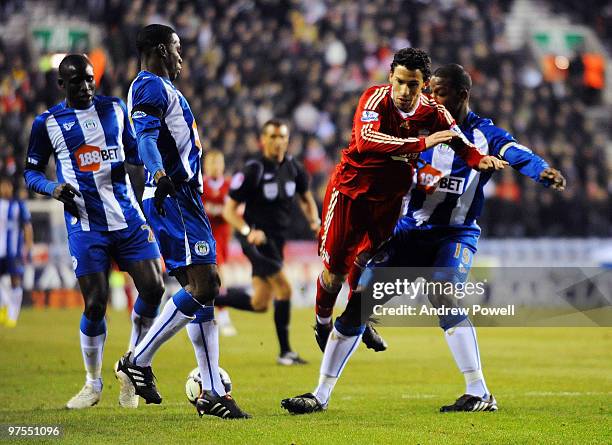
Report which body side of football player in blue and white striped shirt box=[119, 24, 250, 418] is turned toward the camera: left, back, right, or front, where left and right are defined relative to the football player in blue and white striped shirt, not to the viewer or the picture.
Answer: right

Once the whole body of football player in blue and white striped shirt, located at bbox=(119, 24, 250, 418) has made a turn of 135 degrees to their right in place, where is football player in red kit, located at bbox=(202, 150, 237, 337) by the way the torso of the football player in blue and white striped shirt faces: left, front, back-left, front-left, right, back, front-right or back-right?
back-right

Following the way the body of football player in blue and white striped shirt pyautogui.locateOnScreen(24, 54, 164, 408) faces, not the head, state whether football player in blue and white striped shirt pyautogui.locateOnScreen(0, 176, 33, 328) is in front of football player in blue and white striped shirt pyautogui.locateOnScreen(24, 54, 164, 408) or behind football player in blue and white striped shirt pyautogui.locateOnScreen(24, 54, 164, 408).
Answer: behind

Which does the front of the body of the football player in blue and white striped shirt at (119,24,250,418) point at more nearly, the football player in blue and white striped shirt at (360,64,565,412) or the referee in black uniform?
the football player in blue and white striped shirt

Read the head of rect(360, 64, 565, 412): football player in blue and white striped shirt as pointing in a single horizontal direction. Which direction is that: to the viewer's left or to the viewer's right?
to the viewer's left

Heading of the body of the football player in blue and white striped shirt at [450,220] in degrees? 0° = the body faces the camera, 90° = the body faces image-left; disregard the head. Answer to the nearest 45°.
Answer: approximately 45°

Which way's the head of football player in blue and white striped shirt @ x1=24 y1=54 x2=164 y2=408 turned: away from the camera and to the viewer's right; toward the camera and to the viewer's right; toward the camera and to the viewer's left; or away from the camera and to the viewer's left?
toward the camera and to the viewer's right

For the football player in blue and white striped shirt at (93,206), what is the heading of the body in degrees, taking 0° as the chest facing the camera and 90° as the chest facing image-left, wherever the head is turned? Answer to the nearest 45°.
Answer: approximately 0°

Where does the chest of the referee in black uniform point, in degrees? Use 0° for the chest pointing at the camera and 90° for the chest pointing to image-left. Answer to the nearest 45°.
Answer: approximately 315°

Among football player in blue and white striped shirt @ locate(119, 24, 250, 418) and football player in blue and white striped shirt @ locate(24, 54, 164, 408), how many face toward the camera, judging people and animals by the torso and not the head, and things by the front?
1

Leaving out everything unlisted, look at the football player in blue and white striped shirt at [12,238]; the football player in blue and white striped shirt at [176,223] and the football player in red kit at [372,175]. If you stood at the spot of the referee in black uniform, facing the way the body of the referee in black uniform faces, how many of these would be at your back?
1

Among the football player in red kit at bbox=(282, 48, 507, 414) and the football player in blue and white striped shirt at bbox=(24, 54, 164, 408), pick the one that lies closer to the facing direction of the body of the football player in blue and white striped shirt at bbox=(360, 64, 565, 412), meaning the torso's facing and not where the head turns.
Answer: the football player in red kit

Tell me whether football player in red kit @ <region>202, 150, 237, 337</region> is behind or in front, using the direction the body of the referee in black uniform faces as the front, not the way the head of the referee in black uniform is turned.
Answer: behind

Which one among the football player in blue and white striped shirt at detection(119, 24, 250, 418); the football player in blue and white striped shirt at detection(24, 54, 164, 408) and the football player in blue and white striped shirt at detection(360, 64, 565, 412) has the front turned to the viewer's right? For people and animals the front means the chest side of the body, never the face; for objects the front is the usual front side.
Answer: the football player in blue and white striped shirt at detection(119, 24, 250, 418)

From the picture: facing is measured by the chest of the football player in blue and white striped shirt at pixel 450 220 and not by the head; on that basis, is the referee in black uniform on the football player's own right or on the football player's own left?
on the football player's own right

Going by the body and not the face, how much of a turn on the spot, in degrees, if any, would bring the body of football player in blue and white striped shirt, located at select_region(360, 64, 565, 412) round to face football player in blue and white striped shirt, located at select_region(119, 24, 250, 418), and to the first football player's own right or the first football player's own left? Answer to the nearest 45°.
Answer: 0° — they already face them
